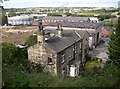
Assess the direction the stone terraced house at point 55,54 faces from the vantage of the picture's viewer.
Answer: facing the viewer and to the right of the viewer

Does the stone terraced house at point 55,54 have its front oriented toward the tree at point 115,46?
no
